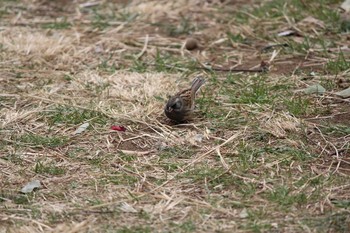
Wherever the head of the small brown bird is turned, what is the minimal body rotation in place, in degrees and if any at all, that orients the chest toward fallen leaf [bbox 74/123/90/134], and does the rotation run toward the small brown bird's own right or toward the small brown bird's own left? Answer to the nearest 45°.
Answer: approximately 45° to the small brown bird's own right

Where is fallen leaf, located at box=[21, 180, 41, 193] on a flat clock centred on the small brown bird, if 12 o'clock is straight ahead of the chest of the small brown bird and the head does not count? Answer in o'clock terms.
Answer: The fallen leaf is roughly at 12 o'clock from the small brown bird.

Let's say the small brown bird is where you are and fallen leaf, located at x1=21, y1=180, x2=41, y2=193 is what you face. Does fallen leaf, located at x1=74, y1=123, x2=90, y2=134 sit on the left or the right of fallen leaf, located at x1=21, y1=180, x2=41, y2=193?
right

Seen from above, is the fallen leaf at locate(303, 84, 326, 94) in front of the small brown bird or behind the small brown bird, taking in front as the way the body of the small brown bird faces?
behind

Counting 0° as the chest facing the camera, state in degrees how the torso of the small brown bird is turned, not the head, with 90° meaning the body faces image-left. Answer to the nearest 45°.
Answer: approximately 45°
